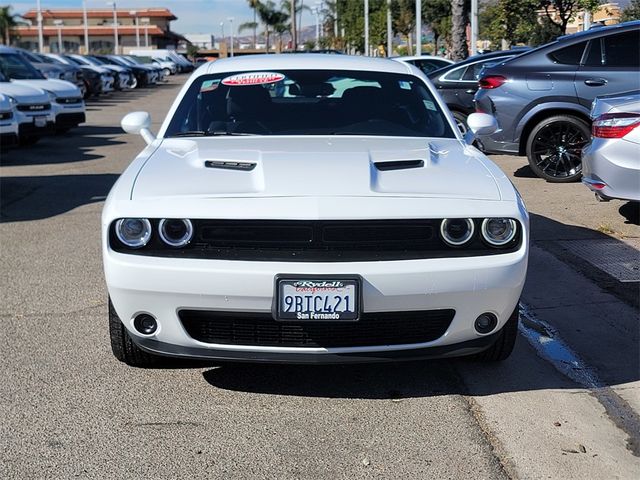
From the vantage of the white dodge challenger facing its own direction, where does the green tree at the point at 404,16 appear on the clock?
The green tree is roughly at 6 o'clock from the white dodge challenger.

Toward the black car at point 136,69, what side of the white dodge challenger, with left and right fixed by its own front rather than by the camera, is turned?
back

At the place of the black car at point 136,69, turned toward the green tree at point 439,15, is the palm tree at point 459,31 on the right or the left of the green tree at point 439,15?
right

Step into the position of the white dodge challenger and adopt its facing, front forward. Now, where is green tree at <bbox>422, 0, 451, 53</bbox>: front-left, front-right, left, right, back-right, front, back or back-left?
back

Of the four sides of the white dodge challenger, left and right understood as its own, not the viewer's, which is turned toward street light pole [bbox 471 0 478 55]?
back

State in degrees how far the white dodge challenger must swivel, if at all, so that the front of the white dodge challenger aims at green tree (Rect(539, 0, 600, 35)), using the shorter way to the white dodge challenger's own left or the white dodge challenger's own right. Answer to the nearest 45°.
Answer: approximately 180°

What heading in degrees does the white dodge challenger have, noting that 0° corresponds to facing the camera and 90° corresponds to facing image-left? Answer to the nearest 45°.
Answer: approximately 0°

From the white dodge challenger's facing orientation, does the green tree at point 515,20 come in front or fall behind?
behind

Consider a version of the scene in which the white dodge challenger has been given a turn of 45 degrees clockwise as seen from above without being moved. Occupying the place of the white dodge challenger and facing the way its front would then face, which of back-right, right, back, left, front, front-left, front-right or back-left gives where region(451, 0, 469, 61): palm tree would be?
back-right

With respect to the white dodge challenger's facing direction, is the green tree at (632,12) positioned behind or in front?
behind
